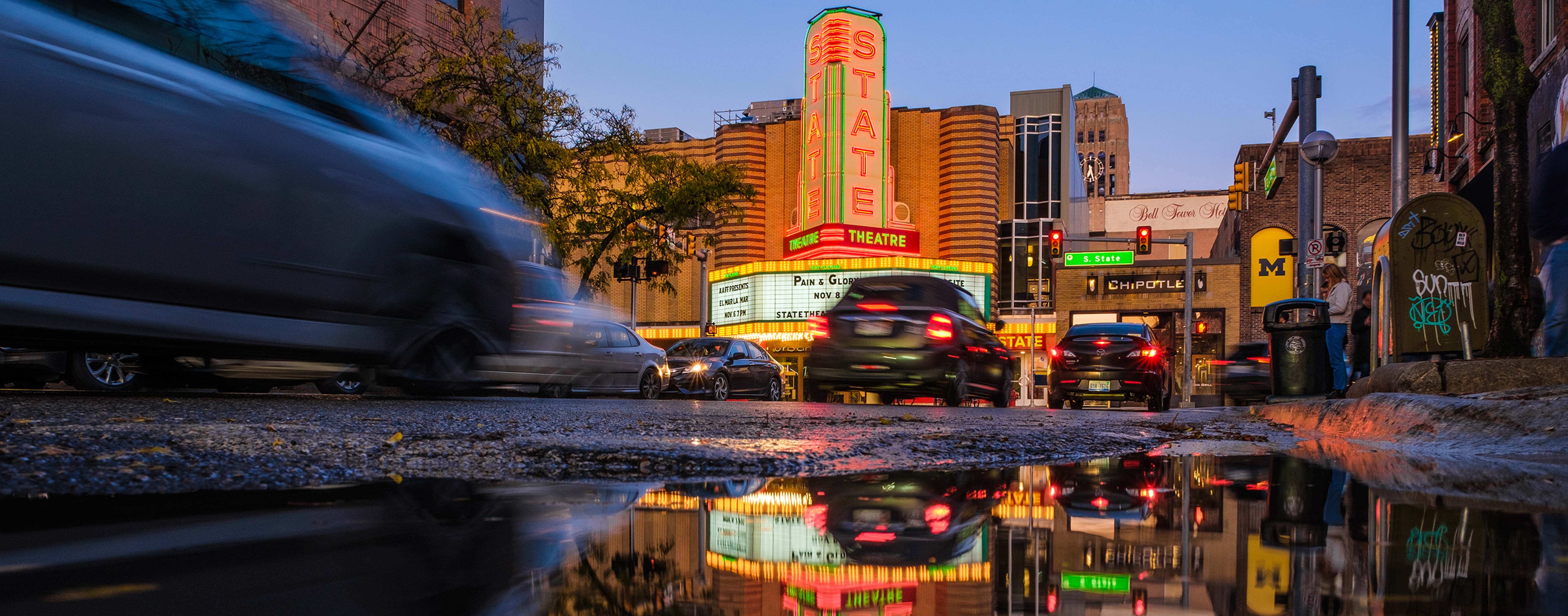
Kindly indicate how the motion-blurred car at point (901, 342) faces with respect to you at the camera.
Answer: facing away from the viewer and to the right of the viewer

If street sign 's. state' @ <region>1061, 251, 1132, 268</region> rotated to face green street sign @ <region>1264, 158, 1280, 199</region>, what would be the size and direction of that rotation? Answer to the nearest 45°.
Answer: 0° — it already faces it

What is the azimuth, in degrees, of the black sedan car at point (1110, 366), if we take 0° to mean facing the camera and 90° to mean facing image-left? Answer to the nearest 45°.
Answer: approximately 180°

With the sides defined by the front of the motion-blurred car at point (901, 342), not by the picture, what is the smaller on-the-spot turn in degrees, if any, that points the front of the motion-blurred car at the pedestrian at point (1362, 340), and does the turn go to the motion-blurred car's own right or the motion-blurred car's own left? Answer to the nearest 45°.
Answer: approximately 45° to the motion-blurred car's own right

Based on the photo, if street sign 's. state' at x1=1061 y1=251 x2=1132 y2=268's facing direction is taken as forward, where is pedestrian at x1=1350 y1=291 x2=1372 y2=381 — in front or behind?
in front

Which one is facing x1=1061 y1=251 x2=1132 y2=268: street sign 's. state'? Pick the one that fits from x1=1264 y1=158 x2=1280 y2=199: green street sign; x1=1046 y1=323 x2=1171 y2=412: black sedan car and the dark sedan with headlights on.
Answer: the black sedan car

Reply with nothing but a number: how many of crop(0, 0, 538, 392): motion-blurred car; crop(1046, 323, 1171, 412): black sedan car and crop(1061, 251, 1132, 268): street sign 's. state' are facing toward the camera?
1

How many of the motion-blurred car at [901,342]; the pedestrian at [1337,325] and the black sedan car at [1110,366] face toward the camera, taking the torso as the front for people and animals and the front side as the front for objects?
0

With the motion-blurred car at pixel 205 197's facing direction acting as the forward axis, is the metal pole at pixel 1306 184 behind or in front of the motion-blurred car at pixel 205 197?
in front

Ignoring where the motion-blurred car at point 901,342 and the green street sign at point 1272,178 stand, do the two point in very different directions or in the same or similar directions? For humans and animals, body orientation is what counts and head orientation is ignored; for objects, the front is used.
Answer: very different directions

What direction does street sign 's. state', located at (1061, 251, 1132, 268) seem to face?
toward the camera

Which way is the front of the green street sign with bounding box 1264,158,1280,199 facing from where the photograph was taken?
facing the viewer and to the left of the viewer

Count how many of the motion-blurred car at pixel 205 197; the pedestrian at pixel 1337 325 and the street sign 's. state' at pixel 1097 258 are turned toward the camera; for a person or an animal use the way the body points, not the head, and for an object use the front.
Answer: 1

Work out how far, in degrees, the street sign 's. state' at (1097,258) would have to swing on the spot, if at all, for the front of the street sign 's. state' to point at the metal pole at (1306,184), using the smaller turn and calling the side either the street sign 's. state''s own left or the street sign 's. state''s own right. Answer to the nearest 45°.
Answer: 0° — it already faces it

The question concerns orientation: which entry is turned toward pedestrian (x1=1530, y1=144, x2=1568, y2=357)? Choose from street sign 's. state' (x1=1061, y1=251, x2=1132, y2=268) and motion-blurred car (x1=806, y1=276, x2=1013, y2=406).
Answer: the street sign 's. state'

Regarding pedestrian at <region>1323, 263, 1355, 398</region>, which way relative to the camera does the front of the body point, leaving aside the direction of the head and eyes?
to the viewer's left
